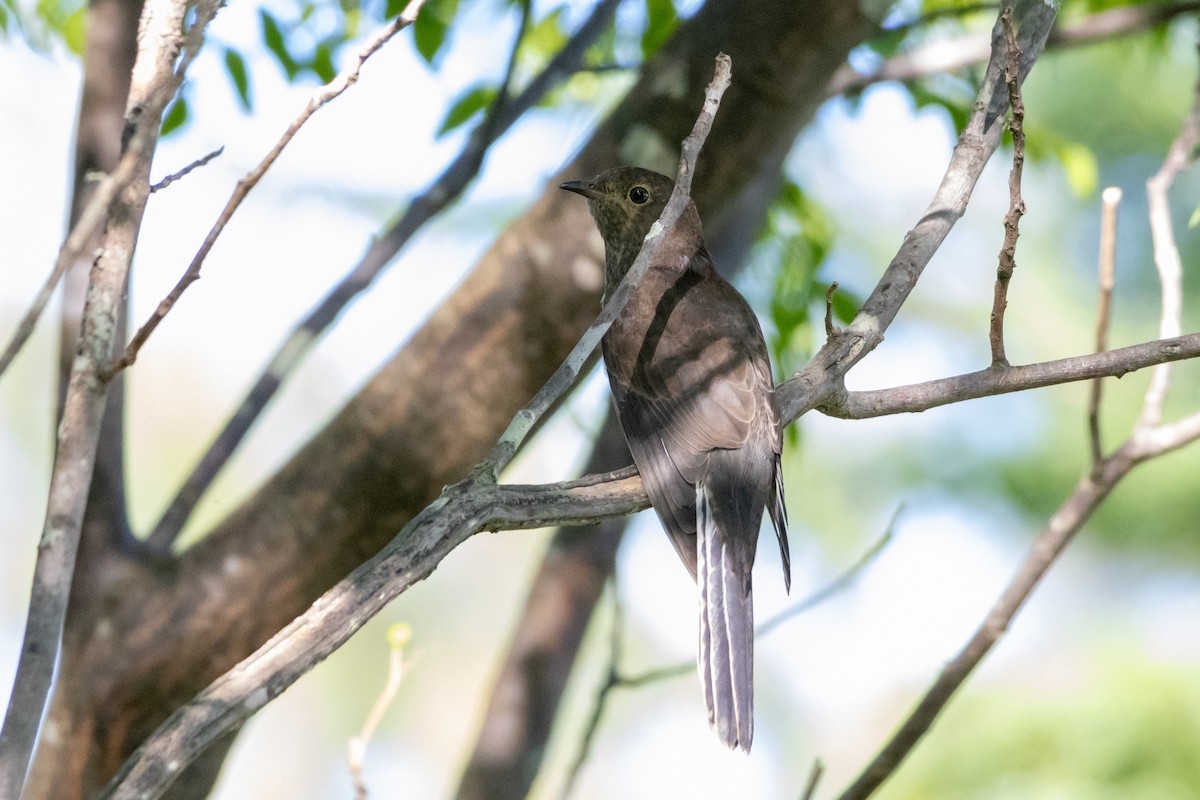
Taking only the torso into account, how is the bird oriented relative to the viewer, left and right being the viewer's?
facing away from the viewer and to the left of the viewer

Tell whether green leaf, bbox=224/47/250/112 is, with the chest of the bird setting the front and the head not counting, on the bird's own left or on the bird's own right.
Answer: on the bird's own left

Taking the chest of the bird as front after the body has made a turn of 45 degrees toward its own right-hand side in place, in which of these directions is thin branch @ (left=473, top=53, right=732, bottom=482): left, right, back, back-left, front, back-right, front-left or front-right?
back
